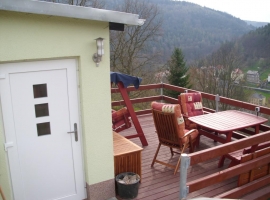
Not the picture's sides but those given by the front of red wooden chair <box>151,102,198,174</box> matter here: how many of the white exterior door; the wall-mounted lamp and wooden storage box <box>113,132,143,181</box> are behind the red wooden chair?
3

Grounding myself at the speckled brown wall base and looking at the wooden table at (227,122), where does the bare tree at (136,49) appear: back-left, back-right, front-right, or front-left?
front-left

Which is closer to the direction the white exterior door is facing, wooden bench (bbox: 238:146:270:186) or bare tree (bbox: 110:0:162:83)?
the wooden bench

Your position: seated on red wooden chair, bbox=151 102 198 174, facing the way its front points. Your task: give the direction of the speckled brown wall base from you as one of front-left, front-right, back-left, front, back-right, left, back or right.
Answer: back

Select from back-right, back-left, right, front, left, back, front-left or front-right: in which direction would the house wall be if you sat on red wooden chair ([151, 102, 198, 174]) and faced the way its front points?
back

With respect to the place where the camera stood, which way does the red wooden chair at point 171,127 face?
facing away from the viewer and to the right of the viewer

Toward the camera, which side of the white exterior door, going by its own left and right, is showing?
front

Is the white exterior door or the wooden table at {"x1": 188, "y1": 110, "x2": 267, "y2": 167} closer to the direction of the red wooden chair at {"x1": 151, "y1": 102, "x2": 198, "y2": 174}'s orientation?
the wooden table

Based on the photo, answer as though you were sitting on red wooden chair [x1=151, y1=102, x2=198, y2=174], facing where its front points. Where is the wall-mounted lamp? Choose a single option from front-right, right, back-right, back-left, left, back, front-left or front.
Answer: back
